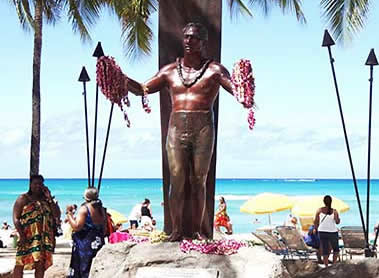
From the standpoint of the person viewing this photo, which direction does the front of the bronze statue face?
facing the viewer

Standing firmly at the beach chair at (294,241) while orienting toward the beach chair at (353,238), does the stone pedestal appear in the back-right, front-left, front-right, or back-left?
back-right

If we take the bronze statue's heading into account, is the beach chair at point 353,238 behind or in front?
behind

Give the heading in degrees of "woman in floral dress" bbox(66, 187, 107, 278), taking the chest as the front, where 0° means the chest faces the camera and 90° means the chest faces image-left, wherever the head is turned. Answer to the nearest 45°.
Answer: approximately 135°

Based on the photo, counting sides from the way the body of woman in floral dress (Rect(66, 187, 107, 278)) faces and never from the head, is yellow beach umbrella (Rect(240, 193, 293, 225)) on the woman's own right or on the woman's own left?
on the woman's own right
